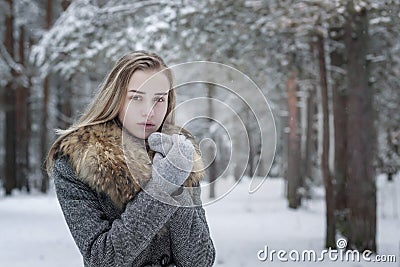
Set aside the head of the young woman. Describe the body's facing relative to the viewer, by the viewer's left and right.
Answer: facing the viewer and to the right of the viewer

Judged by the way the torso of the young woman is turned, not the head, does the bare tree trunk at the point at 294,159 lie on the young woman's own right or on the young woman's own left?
on the young woman's own left

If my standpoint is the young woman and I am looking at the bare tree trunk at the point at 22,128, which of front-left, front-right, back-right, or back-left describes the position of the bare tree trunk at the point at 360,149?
front-right

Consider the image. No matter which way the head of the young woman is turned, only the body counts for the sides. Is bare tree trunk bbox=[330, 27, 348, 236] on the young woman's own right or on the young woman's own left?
on the young woman's own left

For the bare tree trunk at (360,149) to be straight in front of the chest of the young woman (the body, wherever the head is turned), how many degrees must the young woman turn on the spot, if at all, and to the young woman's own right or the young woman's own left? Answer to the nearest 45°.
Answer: approximately 90° to the young woman's own left
